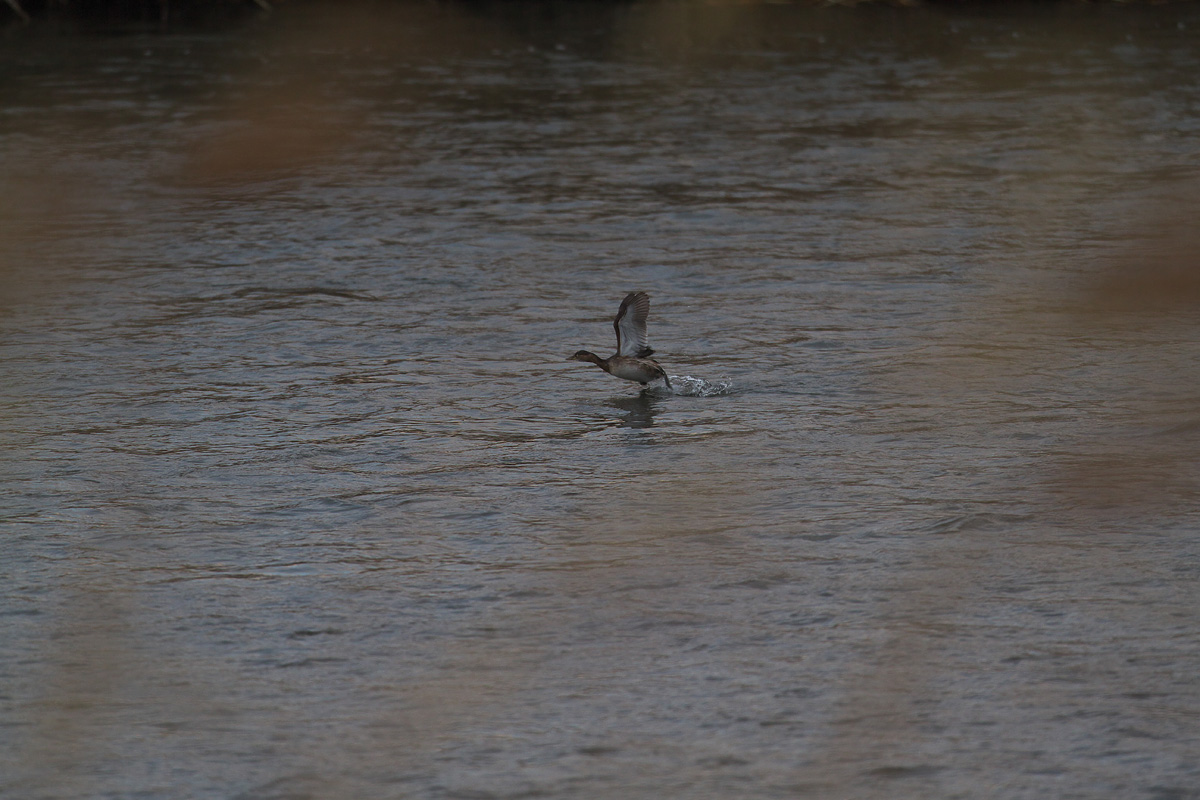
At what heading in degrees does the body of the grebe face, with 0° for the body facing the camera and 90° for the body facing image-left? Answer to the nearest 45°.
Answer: approximately 90°
